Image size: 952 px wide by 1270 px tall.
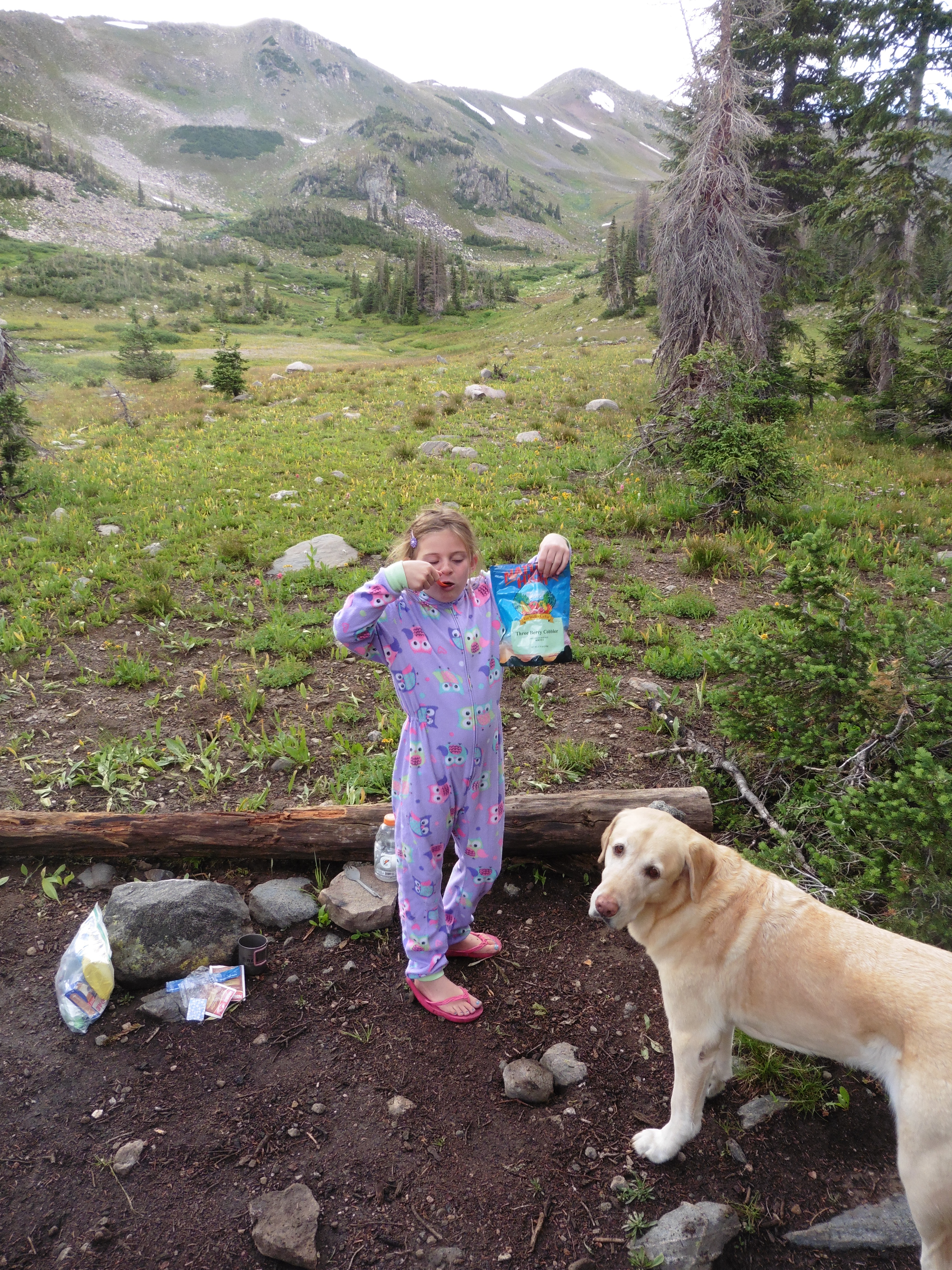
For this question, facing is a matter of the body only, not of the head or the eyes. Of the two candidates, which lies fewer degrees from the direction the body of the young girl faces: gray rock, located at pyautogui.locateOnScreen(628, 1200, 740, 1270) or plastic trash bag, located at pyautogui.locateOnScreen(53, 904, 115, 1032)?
the gray rock

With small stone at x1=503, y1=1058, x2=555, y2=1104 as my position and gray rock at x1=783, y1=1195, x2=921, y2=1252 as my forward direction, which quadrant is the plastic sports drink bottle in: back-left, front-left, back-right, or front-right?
back-left

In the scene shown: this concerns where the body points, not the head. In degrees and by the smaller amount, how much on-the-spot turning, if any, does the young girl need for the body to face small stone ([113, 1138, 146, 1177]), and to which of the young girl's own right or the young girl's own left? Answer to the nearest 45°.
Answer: approximately 90° to the young girl's own right

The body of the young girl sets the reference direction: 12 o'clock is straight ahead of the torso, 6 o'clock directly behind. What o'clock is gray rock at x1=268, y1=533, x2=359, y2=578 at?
The gray rock is roughly at 7 o'clock from the young girl.

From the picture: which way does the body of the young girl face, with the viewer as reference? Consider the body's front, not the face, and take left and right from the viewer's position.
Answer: facing the viewer and to the right of the viewer

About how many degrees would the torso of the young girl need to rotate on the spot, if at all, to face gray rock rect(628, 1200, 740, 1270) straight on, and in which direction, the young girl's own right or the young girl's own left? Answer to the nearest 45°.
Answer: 0° — they already face it
